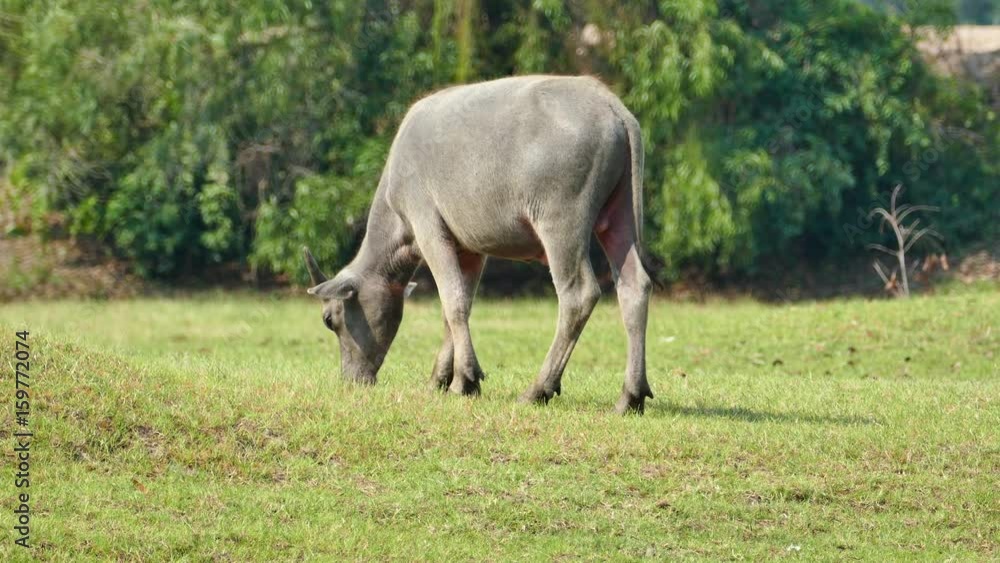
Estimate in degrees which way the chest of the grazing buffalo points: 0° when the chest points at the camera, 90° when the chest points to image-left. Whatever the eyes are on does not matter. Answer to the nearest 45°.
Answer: approximately 90°
